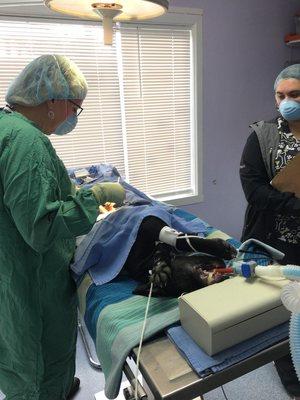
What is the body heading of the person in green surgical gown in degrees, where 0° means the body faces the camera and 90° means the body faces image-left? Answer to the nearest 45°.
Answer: approximately 270°

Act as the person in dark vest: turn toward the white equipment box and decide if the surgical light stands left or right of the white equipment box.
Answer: right

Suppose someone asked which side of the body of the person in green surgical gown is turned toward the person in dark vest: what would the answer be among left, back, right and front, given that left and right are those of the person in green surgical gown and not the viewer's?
front

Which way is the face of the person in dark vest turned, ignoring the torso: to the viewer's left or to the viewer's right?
to the viewer's left

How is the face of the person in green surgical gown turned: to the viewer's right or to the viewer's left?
to the viewer's right

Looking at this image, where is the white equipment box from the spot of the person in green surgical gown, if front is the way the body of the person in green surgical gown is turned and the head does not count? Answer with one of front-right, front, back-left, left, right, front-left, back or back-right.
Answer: front-right

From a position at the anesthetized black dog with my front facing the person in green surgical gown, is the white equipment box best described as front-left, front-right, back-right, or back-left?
back-left
